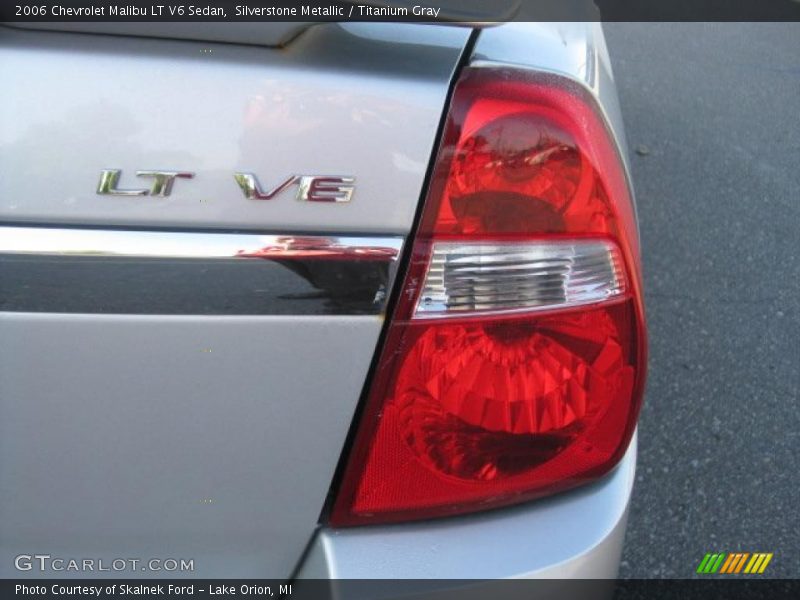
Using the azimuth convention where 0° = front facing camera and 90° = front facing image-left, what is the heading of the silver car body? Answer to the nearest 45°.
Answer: approximately 180°
